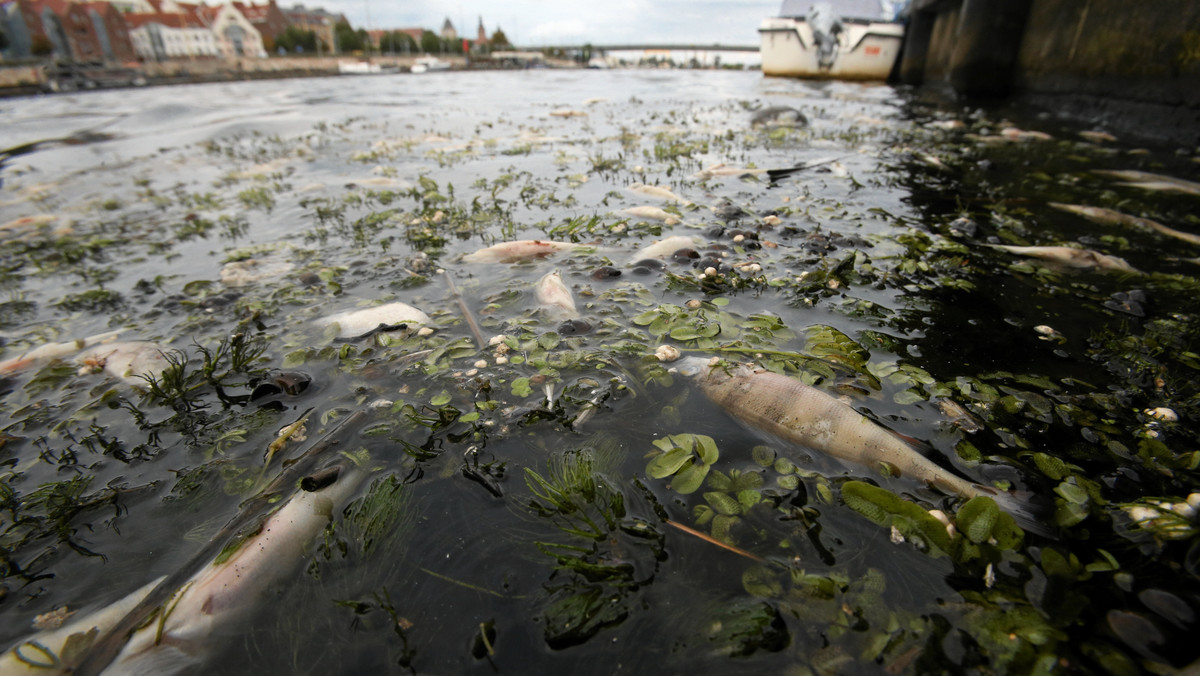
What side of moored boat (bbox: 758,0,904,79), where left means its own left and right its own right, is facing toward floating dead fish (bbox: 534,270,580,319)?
back

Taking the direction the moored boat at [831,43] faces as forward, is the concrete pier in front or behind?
behind

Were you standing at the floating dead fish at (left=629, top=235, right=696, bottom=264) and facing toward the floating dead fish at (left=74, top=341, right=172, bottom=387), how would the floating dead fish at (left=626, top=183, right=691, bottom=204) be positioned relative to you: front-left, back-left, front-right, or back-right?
back-right

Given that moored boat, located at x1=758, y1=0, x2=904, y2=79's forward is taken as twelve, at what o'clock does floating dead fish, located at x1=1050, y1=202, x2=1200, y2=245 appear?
The floating dead fish is roughly at 6 o'clock from the moored boat.

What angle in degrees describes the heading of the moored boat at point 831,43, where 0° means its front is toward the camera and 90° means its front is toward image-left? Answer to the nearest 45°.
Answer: approximately 180°

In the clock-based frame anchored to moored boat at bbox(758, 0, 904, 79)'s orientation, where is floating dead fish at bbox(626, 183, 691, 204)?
The floating dead fish is roughly at 6 o'clock from the moored boat.

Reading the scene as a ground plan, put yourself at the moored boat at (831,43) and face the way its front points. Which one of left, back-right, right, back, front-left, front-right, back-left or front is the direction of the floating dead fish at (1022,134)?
back

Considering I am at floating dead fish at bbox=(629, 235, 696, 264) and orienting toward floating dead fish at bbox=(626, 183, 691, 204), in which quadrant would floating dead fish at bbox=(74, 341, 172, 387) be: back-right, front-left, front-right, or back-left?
back-left

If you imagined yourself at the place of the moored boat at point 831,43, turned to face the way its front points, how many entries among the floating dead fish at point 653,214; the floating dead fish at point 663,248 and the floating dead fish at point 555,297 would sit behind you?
3

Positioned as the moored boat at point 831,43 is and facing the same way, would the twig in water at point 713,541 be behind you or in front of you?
behind

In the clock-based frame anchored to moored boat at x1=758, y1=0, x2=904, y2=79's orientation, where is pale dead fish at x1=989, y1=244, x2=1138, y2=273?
The pale dead fish is roughly at 6 o'clock from the moored boat.

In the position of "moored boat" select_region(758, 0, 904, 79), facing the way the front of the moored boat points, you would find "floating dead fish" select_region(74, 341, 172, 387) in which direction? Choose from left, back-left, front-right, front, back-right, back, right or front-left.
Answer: back

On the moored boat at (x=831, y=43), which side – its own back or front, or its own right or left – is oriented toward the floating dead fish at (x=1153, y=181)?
back

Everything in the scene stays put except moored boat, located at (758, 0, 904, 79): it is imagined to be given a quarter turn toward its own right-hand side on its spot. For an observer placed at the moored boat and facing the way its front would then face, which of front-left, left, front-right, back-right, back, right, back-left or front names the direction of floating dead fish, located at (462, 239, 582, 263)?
right

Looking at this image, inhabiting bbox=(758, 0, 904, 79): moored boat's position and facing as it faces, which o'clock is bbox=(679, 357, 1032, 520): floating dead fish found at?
The floating dead fish is roughly at 6 o'clock from the moored boat.
